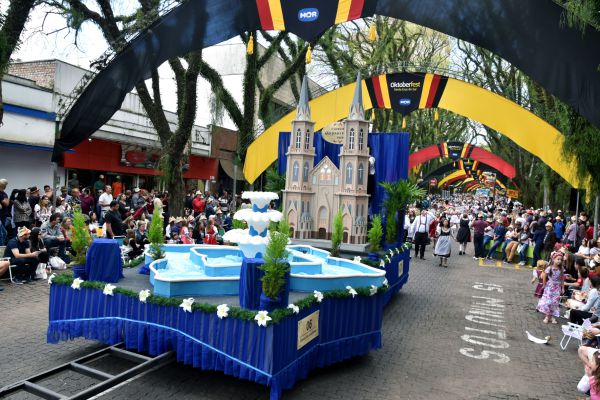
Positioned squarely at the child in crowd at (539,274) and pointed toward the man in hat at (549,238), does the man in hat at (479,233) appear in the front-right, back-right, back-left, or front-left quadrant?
front-left

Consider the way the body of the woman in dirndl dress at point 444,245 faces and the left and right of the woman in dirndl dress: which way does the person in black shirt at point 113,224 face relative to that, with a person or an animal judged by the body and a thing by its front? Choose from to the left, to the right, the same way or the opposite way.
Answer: to the left

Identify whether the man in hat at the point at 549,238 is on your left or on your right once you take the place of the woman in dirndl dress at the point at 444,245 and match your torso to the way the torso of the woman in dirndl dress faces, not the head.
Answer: on your left

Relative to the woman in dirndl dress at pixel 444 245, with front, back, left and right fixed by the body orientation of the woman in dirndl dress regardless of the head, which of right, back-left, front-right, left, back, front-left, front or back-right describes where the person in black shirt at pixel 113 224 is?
front-right

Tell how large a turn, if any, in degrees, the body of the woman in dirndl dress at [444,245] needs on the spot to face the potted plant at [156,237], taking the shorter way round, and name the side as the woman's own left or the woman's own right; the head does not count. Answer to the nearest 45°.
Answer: approximately 45° to the woman's own right

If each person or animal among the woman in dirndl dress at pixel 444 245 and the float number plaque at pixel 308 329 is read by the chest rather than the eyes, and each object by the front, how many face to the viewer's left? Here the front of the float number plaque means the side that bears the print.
0

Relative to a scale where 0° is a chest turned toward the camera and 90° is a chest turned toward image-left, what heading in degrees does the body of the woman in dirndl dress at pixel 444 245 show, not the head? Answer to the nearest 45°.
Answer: approximately 0°

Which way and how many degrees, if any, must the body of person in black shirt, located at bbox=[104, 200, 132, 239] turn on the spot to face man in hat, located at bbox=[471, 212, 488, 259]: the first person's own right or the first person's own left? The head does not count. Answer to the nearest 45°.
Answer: approximately 45° to the first person's own left

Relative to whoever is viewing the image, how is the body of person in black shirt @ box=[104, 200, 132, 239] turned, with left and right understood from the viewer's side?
facing the viewer and to the right of the viewer

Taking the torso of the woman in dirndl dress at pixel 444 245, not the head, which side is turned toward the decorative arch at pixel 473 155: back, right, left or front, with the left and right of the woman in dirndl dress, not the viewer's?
back
